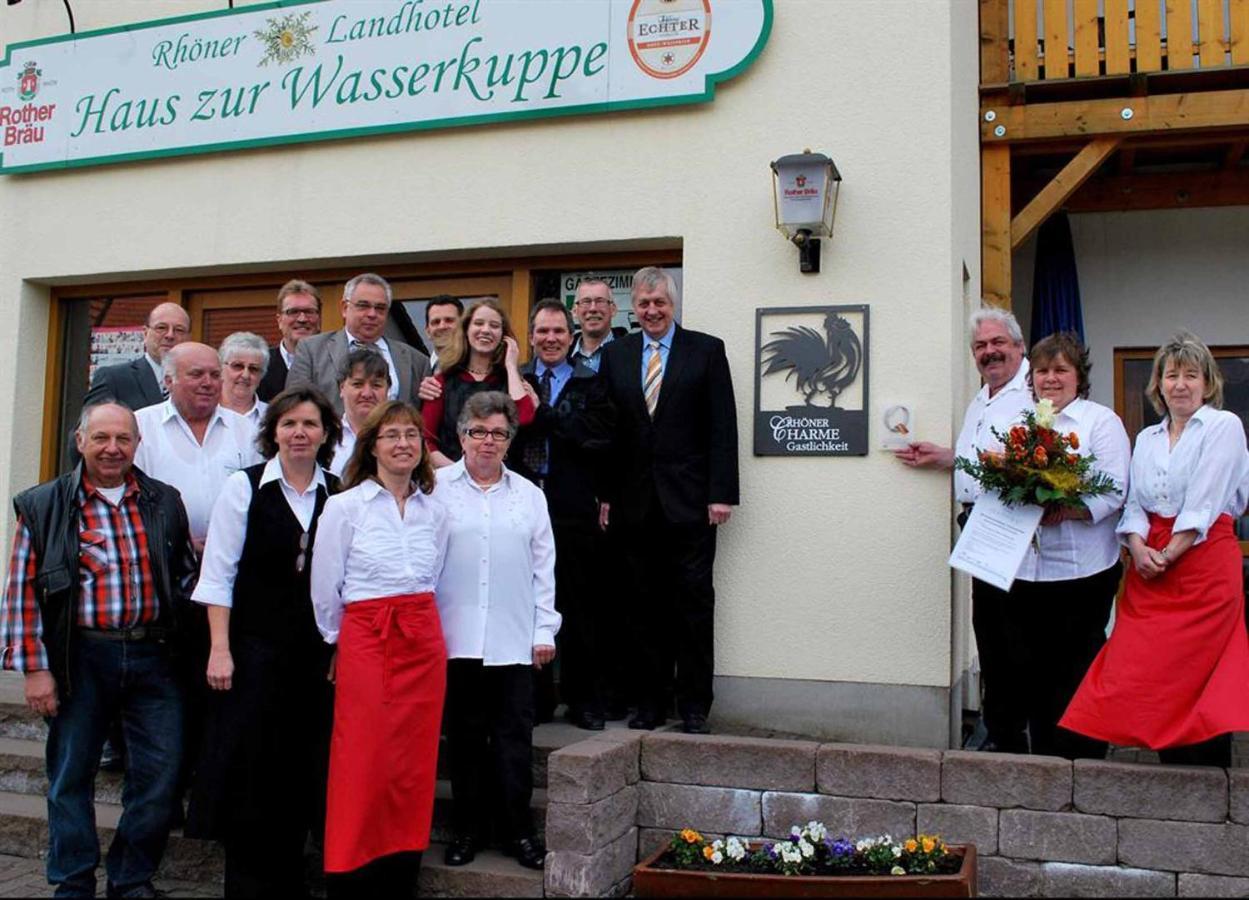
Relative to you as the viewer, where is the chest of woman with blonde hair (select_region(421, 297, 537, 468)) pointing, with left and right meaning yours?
facing the viewer

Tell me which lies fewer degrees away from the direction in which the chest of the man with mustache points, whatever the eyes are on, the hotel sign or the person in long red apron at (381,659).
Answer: the person in long red apron

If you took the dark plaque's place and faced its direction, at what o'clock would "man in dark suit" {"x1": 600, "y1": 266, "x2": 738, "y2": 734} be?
The man in dark suit is roughly at 2 o'clock from the dark plaque.

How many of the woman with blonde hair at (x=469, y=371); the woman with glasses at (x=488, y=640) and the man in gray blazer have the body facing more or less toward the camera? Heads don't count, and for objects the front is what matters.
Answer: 3

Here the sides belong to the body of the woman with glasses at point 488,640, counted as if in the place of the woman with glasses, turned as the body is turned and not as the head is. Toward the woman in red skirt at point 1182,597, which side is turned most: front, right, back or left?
left

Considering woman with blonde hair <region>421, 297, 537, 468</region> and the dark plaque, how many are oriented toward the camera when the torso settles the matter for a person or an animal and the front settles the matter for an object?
2

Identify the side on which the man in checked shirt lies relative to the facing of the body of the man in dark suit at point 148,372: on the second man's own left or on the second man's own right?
on the second man's own right

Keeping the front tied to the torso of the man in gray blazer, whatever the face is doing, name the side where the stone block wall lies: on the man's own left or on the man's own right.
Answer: on the man's own left

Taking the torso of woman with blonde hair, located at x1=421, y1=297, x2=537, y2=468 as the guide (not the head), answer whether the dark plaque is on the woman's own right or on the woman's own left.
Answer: on the woman's own left

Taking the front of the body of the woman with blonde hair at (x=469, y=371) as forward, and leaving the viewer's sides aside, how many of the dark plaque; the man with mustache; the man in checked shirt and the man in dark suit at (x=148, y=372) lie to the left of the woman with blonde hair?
2
